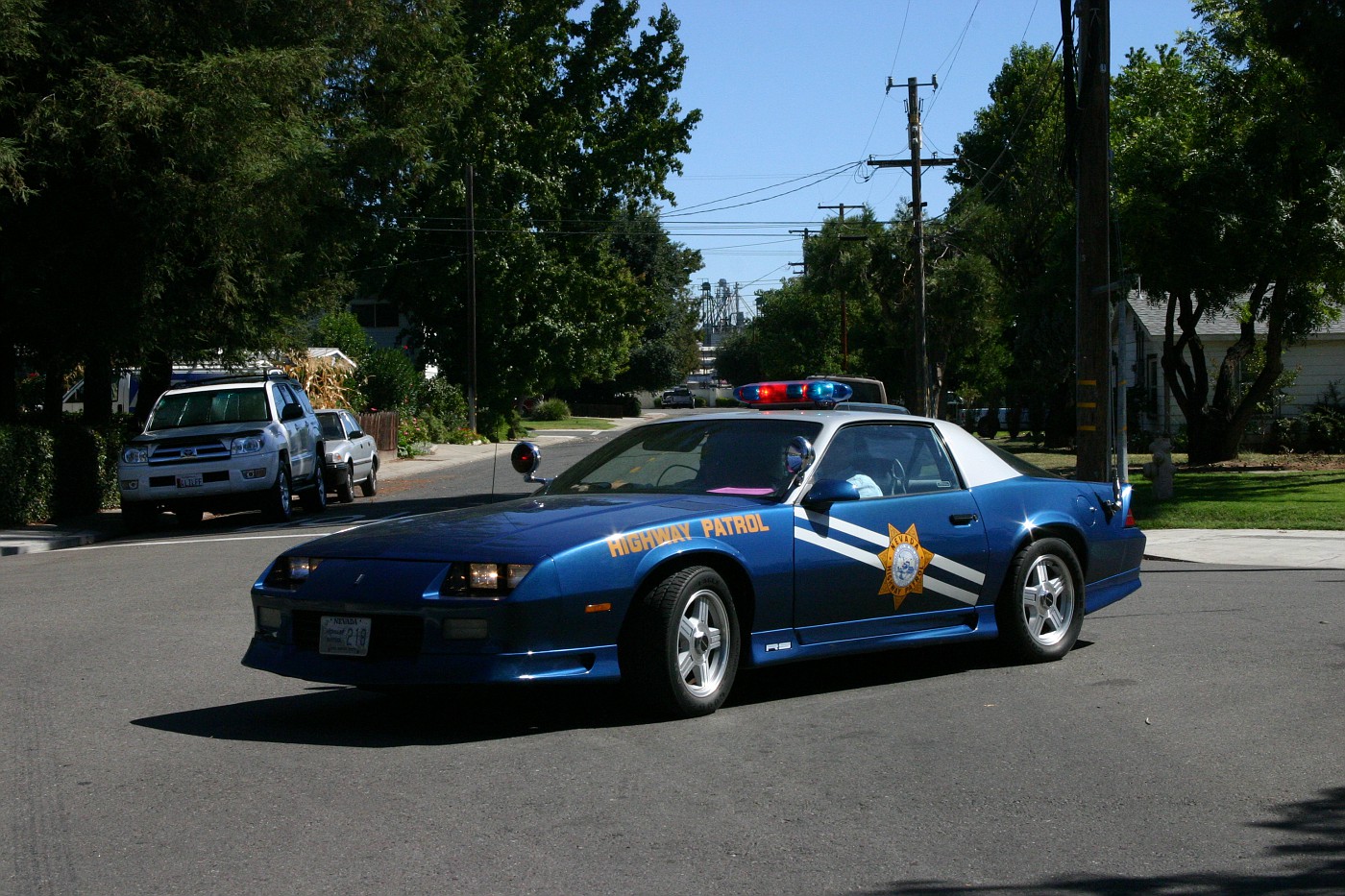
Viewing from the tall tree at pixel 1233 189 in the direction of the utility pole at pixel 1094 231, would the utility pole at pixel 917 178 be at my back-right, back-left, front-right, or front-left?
back-right

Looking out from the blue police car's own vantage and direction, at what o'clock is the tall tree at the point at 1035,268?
The tall tree is roughly at 5 o'clock from the blue police car.

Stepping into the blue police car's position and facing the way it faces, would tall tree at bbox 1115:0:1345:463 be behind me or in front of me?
behind

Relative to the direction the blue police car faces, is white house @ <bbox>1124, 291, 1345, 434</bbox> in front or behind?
behind

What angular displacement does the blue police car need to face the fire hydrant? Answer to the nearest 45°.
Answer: approximately 180°

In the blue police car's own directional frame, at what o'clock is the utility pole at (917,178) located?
The utility pole is roughly at 5 o'clock from the blue police car.

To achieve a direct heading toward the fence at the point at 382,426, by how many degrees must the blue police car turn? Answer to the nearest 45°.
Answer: approximately 135° to its right

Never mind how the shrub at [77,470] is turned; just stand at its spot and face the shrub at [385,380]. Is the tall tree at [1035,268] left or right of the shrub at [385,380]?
right

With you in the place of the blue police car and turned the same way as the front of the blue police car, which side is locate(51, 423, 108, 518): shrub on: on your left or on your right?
on your right

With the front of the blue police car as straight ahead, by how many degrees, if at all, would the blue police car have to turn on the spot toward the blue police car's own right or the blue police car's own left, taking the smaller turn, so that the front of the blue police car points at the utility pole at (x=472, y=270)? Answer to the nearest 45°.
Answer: approximately 135° to the blue police car's own right

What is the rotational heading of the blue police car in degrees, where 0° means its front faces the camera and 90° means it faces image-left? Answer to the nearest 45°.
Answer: approximately 45°

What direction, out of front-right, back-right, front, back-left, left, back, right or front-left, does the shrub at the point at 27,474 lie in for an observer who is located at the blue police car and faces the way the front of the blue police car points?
right
